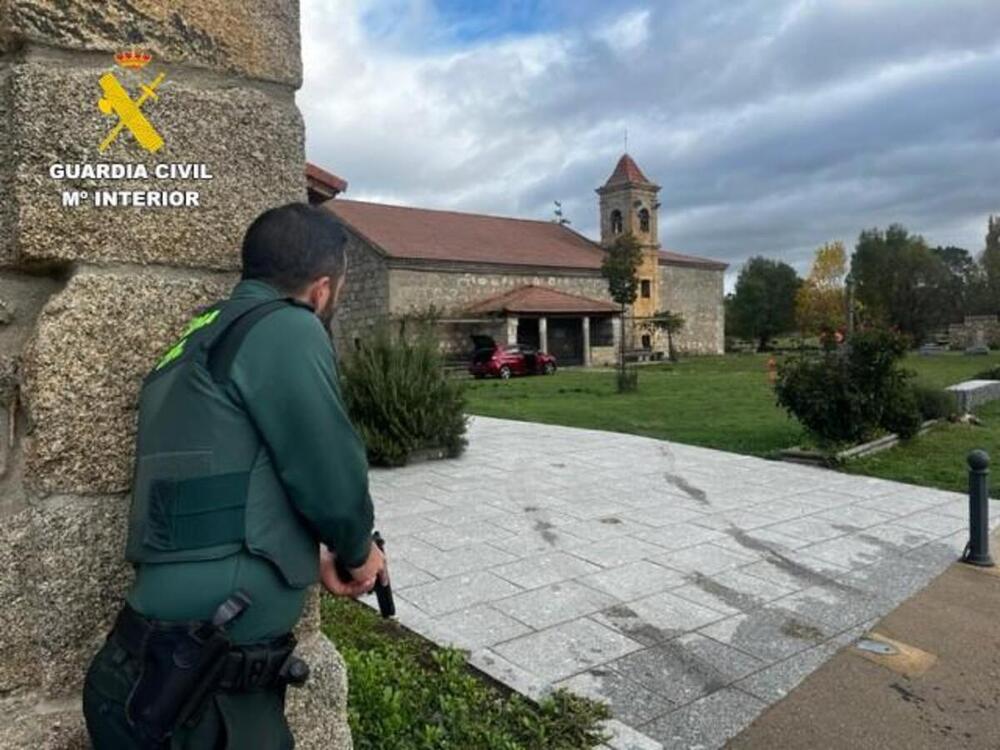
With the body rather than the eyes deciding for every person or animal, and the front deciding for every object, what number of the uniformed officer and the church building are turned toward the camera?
1

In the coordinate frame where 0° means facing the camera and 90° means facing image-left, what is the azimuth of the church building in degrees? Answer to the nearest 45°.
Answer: approximately 0°

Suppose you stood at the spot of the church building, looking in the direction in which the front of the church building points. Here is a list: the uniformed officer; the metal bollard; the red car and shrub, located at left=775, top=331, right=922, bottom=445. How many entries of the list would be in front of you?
4

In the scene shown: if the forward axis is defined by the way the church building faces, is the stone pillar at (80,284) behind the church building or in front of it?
in front

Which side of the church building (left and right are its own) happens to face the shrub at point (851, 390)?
front

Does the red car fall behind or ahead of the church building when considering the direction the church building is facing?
ahead

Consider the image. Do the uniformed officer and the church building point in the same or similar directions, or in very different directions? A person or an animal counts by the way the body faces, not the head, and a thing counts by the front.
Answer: very different directions

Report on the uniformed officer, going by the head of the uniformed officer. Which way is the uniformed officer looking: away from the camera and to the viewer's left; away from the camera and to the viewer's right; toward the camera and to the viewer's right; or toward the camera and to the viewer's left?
away from the camera and to the viewer's right

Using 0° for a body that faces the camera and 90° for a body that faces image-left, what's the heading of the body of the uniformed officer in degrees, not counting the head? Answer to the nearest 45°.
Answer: approximately 225°
